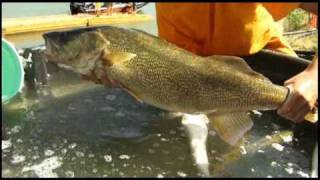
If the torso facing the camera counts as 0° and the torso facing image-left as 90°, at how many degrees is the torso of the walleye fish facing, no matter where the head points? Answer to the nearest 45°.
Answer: approximately 90°

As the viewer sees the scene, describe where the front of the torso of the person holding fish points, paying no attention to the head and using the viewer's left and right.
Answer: facing the viewer
